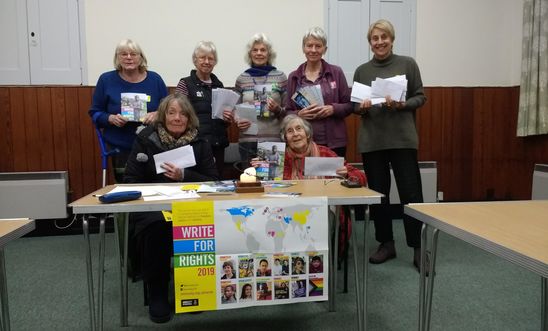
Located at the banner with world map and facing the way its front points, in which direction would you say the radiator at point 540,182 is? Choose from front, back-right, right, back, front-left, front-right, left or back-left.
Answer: back-left

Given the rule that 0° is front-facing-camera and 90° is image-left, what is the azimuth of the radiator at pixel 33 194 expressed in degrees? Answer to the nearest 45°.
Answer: approximately 0°

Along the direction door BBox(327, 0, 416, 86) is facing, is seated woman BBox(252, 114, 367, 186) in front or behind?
in front

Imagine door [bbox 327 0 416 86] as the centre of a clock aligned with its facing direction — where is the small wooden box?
The small wooden box is roughly at 12 o'clock from the door.

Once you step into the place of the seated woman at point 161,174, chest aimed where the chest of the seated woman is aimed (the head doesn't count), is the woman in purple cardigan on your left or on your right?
on your left

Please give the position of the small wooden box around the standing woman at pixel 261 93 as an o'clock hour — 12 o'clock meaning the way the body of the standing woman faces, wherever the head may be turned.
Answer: The small wooden box is roughly at 12 o'clock from the standing woman.

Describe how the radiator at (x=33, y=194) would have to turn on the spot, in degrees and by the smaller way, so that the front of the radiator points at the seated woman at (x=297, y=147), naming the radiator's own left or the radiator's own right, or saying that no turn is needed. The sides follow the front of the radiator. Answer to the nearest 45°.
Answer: approximately 45° to the radiator's own left

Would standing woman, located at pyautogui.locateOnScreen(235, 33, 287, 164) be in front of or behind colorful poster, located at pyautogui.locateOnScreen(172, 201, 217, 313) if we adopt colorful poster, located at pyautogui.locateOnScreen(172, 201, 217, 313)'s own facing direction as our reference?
behind
